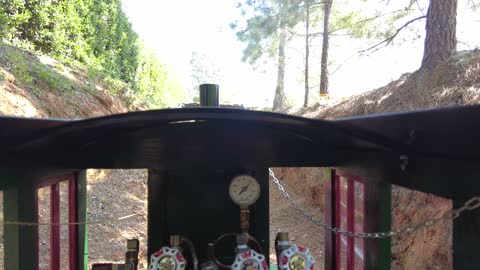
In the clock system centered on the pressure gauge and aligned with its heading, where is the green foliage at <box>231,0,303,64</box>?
The green foliage is roughly at 6 o'clock from the pressure gauge.

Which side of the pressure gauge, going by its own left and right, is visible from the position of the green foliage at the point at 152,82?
back

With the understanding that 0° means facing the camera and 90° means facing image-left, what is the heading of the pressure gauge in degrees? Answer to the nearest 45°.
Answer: approximately 0°
